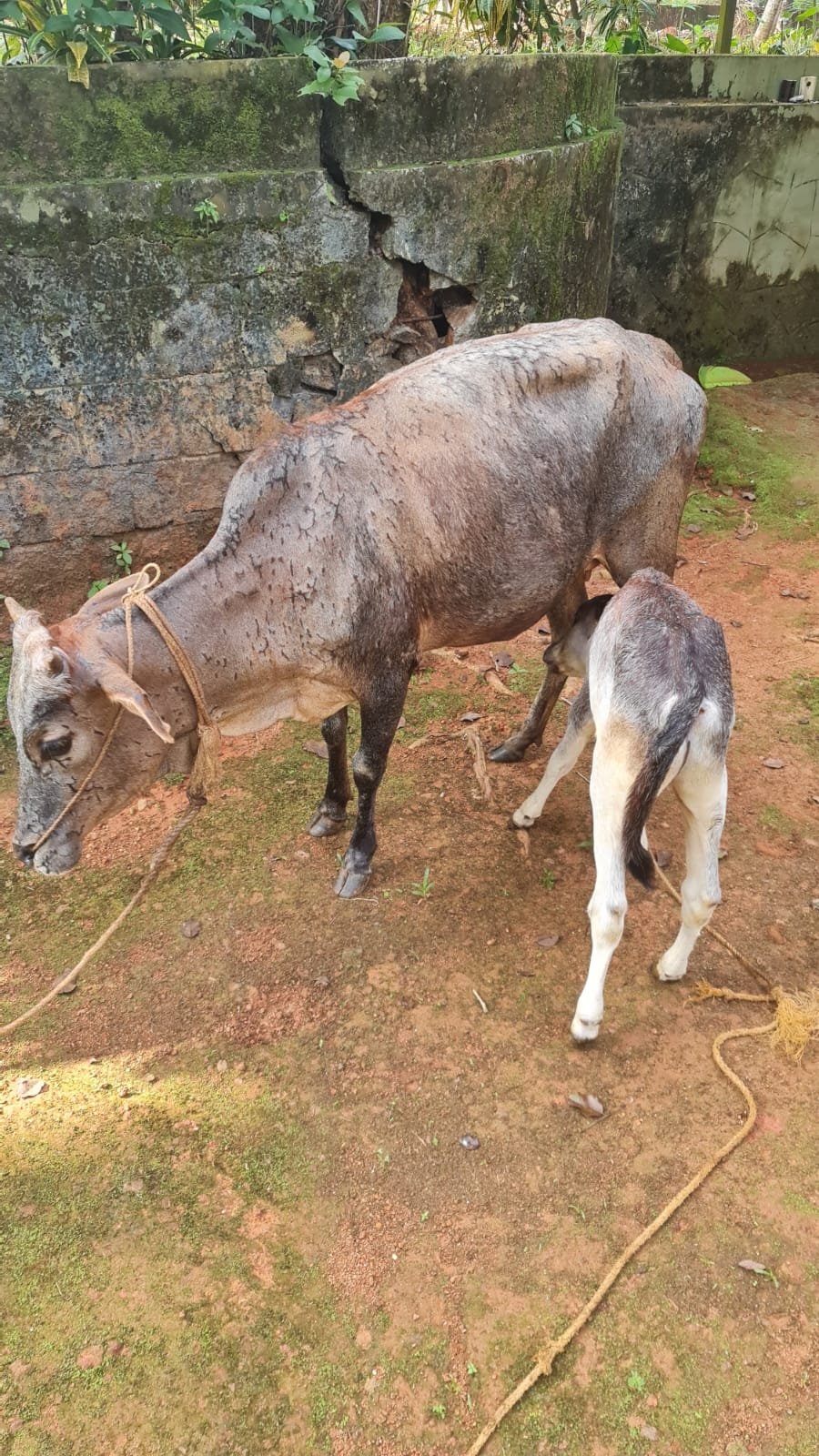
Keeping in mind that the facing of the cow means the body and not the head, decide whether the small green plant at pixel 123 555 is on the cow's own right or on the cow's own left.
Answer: on the cow's own right

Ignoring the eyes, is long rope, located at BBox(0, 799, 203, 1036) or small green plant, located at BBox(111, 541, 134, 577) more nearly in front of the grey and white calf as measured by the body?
the small green plant

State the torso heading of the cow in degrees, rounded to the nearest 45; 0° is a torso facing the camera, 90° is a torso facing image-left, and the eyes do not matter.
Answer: approximately 45°

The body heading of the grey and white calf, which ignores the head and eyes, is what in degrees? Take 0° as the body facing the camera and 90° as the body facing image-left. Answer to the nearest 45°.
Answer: approximately 135°

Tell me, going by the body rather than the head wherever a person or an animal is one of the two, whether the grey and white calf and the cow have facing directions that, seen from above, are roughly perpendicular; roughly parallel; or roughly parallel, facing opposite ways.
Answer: roughly perpendicular

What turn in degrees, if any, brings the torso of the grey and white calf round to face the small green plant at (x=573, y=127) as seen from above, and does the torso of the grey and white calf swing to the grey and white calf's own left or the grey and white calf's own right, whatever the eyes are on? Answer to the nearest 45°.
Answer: approximately 45° to the grey and white calf's own right

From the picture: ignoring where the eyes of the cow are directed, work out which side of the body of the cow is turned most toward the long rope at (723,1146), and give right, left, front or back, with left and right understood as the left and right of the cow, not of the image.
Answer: left

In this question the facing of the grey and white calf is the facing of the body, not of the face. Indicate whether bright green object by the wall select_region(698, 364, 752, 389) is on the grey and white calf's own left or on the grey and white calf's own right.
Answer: on the grey and white calf's own right

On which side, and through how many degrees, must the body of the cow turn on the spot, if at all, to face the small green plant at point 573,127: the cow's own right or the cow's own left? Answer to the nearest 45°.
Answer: approximately 135° to the cow's own right

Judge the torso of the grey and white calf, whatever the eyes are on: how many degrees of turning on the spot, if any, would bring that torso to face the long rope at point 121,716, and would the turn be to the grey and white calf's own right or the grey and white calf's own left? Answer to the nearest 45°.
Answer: approximately 45° to the grey and white calf's own left
